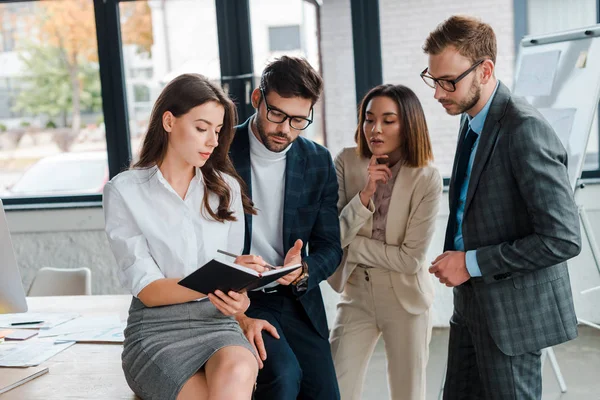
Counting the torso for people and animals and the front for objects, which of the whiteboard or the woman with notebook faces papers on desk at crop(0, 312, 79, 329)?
the whiteboard

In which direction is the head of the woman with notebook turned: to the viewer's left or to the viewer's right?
to the viewer's right

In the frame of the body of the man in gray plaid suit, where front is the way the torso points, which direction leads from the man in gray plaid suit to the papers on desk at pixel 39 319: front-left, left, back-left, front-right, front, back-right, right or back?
front

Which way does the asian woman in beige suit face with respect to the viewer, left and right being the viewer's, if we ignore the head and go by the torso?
facing the viewer and to the left of the viewer

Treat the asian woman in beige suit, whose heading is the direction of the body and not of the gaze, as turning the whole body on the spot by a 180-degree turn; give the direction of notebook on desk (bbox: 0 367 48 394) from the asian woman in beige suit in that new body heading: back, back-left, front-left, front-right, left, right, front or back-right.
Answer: back

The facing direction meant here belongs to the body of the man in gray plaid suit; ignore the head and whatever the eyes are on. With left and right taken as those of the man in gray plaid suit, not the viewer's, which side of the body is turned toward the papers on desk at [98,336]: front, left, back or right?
front

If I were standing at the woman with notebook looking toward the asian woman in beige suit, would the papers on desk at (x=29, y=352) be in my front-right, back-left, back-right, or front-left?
back-left

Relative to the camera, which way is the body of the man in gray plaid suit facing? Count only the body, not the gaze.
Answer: to the viewer's left

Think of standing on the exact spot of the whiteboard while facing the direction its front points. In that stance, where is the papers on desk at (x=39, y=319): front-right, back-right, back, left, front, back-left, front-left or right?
front

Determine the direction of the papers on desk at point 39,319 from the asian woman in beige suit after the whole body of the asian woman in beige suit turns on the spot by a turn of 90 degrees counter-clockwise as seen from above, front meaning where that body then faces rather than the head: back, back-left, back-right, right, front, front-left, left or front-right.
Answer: back-right

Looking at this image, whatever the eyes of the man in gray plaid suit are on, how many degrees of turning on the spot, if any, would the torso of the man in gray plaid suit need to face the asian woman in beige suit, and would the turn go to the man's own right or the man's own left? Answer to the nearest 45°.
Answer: approximately 45° to the man's own right

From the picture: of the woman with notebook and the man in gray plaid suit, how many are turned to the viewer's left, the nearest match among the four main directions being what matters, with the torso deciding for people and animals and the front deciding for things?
1
